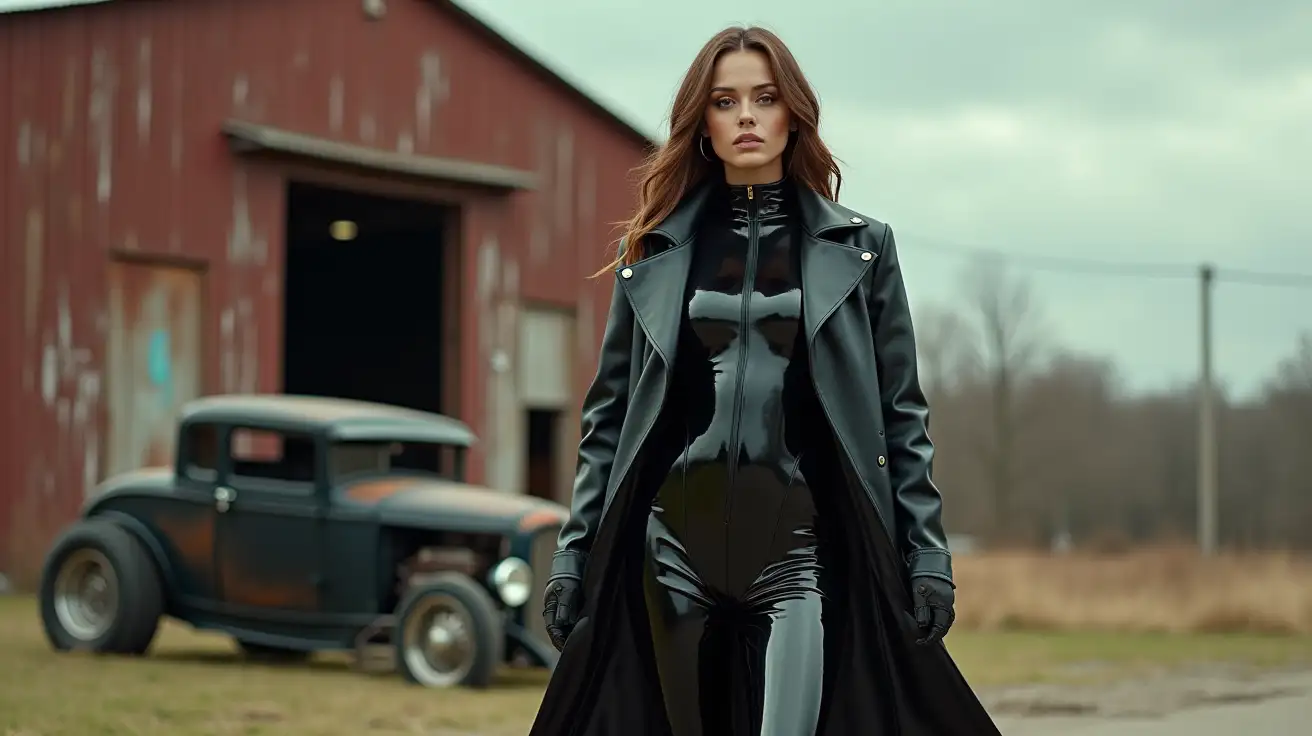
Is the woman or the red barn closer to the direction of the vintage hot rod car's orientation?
the woman

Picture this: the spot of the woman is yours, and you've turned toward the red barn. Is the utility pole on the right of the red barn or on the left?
right

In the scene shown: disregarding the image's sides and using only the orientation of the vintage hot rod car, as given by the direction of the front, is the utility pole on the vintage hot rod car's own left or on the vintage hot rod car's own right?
on the vintage hot rod car's own left

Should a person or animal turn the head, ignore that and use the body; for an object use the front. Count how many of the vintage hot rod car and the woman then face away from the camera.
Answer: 0

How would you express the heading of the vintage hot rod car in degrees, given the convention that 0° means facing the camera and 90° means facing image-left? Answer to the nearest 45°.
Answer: approximately 315°

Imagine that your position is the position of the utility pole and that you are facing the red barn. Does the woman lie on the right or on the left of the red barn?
left

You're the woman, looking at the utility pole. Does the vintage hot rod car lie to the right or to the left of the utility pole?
left

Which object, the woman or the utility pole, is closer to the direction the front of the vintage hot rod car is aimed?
the woman

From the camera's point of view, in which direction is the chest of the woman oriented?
toward the camera

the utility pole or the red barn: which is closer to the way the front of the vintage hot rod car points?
the utility pole

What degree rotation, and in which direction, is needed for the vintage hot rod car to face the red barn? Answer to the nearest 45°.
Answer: approximately 135° to its left
